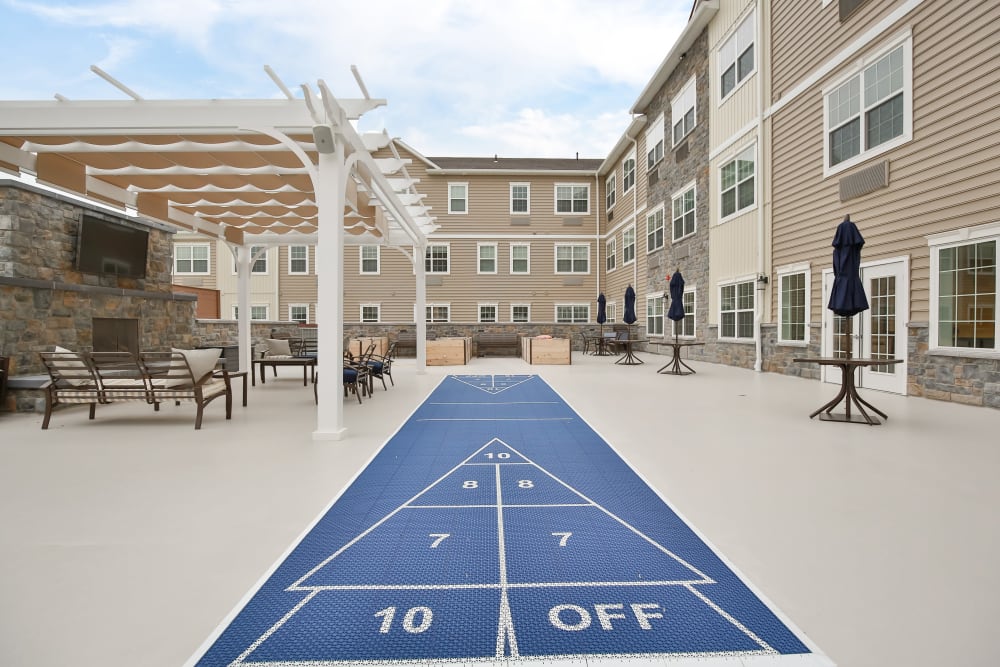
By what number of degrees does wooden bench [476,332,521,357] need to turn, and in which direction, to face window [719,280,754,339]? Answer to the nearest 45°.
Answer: approximately 45° to its left

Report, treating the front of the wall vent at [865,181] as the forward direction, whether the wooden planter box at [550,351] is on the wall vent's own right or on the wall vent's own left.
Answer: on the wall vent's own right

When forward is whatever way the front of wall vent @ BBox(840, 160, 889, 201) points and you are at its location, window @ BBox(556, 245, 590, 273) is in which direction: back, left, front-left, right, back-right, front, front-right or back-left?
right

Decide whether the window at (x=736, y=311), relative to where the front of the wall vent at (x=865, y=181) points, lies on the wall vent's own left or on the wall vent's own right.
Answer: on the wall vent's own right

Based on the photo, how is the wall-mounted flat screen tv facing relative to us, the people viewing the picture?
facing the viewer and to the right of the viewer

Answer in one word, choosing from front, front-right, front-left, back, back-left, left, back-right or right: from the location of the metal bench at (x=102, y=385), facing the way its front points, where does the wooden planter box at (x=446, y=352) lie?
front

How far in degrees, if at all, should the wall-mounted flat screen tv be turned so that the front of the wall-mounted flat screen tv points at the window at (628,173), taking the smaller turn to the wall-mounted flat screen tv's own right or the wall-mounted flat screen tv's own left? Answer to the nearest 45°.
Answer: approximately 45° to the wall-mounted flat screen tv's own left

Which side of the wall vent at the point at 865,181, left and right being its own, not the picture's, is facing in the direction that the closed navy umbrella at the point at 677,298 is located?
right

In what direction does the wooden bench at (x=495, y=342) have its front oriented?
toward the camera

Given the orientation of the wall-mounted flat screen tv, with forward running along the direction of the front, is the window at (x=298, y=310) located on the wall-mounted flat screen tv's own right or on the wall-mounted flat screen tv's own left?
on the wall-mounted flat screen tv's own left

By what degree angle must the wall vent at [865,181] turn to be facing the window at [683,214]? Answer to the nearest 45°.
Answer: approximately 90° to its right

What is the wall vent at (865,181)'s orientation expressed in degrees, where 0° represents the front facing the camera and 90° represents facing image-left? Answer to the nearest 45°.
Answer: approximately 45°

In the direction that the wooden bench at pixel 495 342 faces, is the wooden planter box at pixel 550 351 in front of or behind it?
in front

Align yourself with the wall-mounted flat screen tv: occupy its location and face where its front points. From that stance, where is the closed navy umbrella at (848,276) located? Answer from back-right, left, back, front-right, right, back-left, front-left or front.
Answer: front

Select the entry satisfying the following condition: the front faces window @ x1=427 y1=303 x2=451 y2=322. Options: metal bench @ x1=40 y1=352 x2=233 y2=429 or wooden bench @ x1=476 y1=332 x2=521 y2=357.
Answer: metal bench @ x1=40 y1=352 x2=233 y2=429

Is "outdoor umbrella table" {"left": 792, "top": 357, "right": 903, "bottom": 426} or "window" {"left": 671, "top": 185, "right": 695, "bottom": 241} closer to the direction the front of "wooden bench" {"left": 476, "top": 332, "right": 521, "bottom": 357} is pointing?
the outdoor umbrella table

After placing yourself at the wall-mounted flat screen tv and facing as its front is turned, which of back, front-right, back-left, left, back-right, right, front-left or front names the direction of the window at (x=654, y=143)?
front-left
